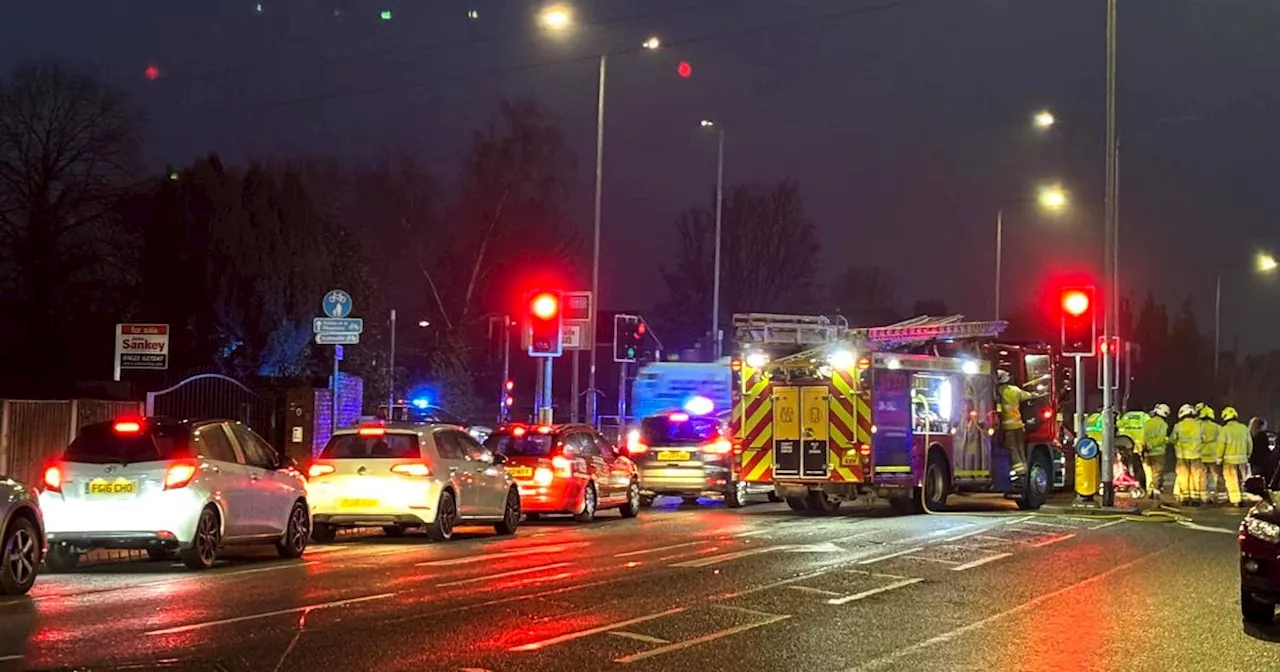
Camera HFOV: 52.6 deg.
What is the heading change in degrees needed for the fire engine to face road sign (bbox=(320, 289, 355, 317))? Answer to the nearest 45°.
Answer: approximately 135° to its left

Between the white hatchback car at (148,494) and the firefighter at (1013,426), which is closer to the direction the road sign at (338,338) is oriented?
the white hatchback car

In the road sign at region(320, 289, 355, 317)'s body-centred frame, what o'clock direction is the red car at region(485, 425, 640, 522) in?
The red car is roughly at 10 o'clock from the road sign.

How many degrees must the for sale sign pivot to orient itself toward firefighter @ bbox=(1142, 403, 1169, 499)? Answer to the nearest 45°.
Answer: approximately 90° to its left

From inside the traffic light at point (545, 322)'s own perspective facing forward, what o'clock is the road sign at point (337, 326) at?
The road sign is roughly at 2 o'clock from the traffic light.

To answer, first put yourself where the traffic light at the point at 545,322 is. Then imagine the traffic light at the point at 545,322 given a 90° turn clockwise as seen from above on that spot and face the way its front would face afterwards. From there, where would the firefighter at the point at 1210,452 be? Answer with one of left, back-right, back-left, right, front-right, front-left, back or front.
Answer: back

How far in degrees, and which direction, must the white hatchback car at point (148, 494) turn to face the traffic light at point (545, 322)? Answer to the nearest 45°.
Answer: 0° — it already faces it

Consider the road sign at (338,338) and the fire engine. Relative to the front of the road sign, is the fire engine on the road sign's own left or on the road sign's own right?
on the road sign's own left

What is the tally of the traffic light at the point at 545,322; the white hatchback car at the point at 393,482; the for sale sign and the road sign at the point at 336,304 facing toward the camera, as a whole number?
3

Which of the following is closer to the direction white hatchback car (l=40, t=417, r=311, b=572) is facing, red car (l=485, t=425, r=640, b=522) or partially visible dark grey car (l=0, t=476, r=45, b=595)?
the red car

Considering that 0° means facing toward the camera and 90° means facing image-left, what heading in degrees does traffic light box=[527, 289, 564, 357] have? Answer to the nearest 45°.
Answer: approximately 0°

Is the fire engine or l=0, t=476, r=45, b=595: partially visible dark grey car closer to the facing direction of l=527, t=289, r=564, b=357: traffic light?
the partially visible dark grey car

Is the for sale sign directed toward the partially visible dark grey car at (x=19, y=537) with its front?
yes
